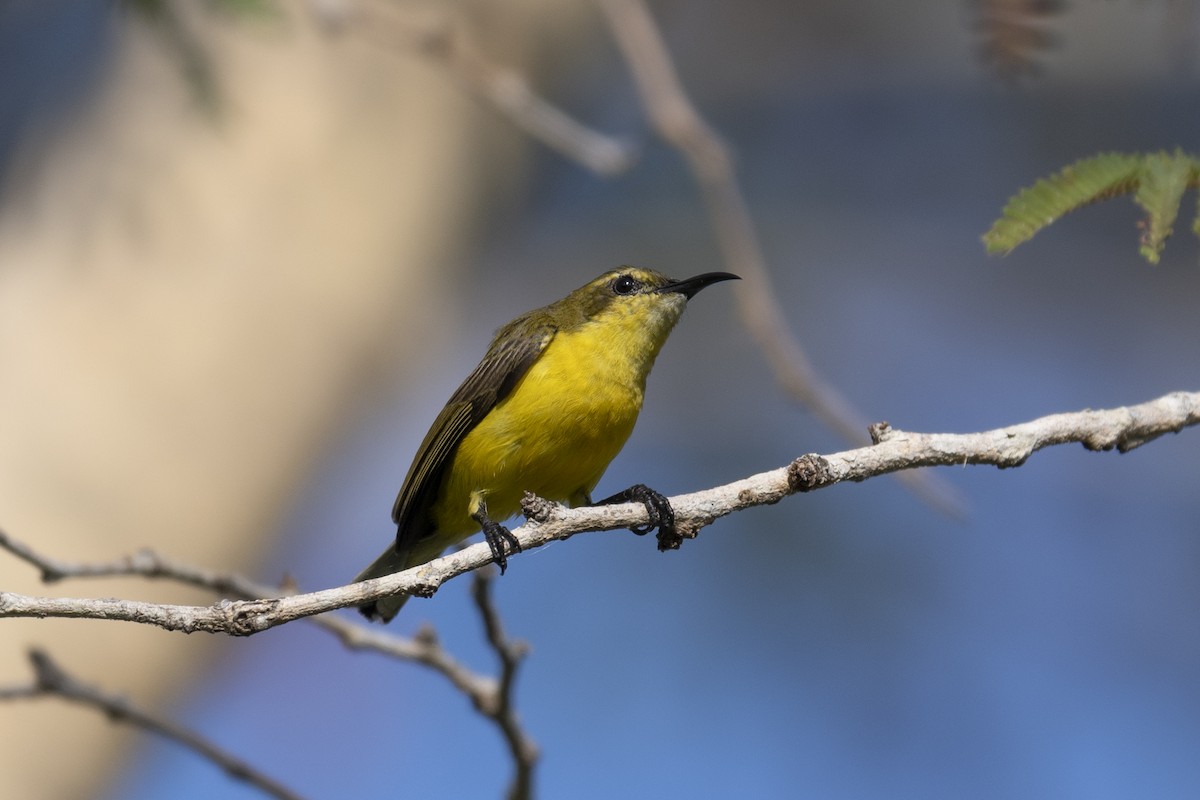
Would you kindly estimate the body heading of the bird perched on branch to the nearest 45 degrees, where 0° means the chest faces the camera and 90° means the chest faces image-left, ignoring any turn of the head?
approximately 270°

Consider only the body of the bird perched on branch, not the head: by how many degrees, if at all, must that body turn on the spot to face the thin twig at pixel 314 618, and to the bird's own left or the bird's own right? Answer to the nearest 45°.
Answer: approximately 135° to the bird's own right
